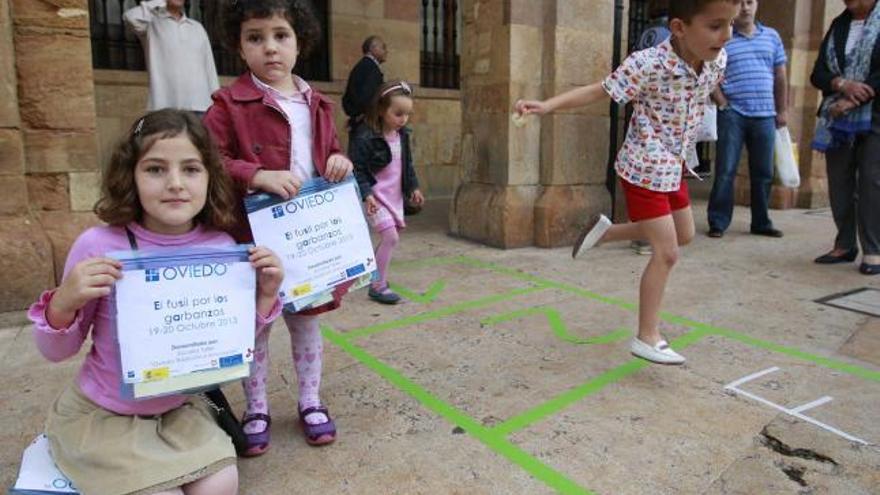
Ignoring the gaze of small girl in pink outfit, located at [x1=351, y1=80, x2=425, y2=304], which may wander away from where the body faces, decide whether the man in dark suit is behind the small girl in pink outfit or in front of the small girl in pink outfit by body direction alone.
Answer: behind

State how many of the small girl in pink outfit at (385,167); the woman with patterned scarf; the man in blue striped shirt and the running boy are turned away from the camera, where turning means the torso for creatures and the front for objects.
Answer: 0

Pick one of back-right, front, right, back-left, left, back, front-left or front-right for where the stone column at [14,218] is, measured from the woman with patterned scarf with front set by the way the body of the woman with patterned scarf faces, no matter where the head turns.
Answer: front

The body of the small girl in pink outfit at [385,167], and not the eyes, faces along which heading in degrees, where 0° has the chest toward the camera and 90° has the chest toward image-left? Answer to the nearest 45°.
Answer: approximately 315°

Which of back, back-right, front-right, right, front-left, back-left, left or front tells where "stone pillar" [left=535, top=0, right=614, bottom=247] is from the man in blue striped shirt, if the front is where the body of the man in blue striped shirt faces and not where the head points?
front-right

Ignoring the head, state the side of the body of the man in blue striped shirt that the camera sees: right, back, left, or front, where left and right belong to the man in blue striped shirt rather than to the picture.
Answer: front

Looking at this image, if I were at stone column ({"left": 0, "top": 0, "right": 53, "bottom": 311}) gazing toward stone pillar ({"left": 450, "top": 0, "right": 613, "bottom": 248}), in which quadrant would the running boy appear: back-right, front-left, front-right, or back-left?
front-right

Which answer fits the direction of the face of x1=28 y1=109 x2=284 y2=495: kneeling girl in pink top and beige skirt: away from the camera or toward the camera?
toward the camera

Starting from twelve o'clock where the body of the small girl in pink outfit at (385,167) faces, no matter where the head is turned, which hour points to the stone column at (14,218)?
The stone column is roughly at 4 o'clock from the small girl in pink outfit.

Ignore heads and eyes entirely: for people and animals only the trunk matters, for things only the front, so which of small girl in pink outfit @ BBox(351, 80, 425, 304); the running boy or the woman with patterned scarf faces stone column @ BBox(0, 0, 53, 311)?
the woman with patterned scarf

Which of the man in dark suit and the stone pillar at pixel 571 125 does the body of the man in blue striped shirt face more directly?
the stone pillar

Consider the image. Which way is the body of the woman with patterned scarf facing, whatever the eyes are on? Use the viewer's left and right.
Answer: facing the viewer and to the left of the viewer

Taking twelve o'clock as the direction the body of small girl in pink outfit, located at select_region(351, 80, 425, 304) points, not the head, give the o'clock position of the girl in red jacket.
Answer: The girl in red jacket is roughly at 2 o'clock from the small girl in pink outfit.

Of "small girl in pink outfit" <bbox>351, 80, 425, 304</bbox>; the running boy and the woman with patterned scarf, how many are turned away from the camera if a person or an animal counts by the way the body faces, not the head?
0

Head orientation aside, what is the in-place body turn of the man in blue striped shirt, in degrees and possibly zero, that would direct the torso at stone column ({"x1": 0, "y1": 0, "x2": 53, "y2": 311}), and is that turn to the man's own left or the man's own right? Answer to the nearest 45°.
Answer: approximately 45° to the man's own right

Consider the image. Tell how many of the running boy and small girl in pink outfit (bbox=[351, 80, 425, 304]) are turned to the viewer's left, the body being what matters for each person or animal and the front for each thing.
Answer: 0

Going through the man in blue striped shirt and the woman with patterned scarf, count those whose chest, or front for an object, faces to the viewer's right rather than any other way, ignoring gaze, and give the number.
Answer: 0
